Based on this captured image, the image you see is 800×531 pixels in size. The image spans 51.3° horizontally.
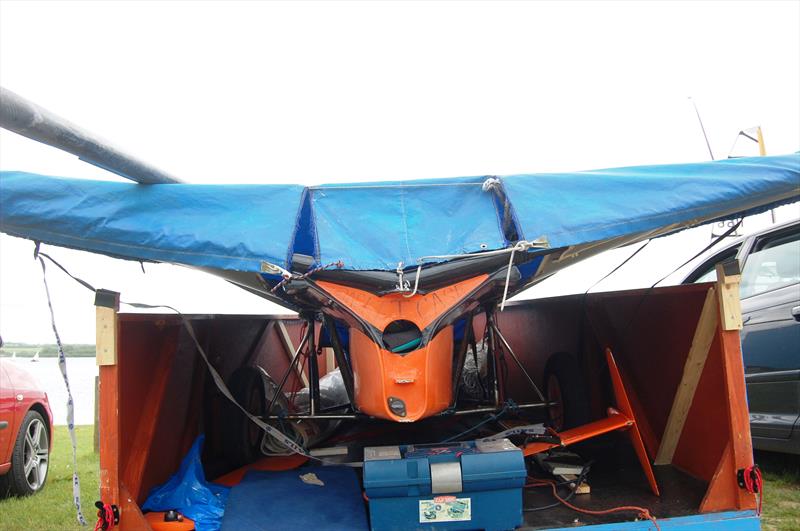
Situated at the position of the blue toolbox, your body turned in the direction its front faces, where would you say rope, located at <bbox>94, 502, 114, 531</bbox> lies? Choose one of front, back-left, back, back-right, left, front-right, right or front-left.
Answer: right

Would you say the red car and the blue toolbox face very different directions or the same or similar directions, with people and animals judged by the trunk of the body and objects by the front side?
very different directions

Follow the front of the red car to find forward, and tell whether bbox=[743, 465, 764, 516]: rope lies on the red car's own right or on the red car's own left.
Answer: on the red car's own right

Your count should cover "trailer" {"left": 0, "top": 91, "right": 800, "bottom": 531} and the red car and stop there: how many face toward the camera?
0

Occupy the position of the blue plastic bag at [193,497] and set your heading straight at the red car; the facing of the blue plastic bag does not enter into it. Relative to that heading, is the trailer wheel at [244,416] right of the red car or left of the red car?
right

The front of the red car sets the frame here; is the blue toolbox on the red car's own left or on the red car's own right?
on the red car's own right

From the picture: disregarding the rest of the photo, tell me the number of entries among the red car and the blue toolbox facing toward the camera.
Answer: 1

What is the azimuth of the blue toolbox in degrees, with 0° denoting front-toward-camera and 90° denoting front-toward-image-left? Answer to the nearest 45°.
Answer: approximately 0°

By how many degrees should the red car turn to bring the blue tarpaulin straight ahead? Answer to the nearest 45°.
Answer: approximately 135° to its right
